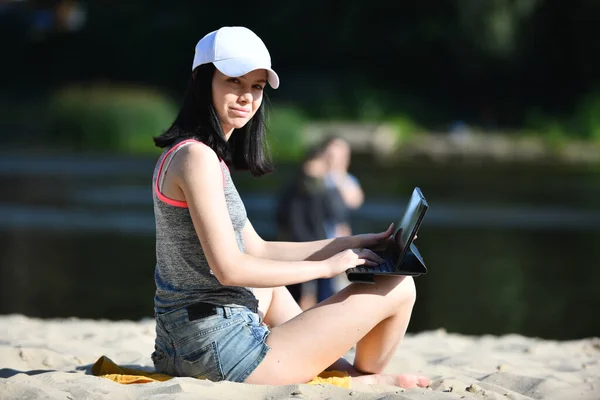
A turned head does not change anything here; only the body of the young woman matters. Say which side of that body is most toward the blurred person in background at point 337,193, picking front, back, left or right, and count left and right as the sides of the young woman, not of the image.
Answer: left

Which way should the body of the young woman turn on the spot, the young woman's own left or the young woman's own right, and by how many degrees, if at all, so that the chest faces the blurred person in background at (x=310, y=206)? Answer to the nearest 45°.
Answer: approximately 90° to the young woman's own left

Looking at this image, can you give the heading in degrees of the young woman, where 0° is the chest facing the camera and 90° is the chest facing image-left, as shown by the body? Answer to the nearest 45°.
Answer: approximately 270°
